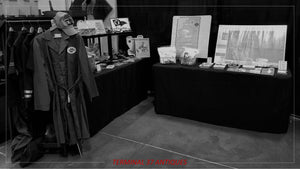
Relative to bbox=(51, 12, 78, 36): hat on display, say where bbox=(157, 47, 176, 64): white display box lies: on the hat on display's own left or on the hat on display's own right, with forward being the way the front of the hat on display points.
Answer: on the hat on display's own left

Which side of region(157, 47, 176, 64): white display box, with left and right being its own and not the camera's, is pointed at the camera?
front

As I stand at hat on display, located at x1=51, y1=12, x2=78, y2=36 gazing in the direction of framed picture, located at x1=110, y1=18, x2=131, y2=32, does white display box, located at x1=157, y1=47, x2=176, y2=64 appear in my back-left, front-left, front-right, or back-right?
front-right

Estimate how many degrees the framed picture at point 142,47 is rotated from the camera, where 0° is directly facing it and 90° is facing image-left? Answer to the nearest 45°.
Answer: approximately 0°

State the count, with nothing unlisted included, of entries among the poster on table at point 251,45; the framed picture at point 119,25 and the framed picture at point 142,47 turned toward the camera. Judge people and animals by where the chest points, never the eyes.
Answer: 3

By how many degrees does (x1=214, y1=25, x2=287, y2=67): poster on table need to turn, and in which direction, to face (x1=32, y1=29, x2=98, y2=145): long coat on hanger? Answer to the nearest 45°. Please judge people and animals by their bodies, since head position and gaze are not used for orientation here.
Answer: approximately 45° to its right

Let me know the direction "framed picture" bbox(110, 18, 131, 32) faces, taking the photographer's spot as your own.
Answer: facing the viewer

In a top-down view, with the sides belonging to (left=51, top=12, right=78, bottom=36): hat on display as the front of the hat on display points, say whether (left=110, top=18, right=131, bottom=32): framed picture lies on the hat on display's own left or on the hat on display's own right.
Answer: on the hat on display's own left

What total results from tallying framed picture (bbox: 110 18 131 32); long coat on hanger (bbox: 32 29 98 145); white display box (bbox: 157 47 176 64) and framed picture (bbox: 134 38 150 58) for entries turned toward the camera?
4

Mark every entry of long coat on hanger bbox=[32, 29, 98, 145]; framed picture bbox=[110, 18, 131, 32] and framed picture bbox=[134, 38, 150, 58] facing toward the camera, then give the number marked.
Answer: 3
